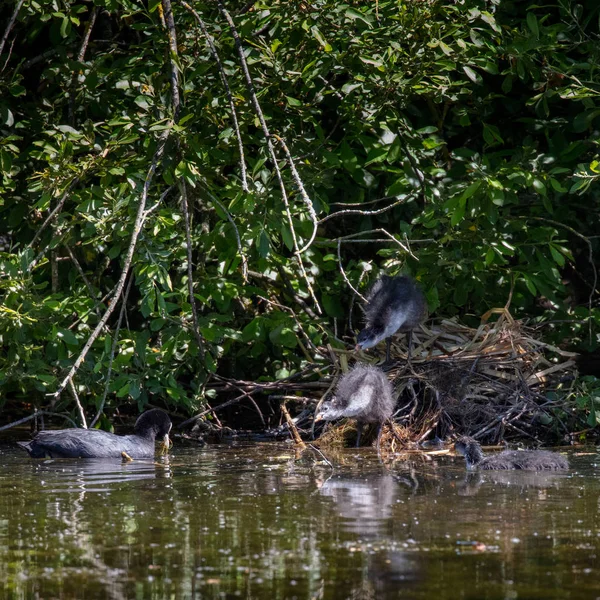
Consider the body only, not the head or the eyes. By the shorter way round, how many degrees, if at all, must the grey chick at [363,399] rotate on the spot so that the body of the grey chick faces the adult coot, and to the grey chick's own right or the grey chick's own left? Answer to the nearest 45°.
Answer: approximately 45° to the grey chick's own right

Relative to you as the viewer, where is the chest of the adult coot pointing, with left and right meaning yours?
facing to the right of the viewer

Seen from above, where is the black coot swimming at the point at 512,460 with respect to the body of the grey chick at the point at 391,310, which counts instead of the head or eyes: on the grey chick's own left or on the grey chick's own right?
on the grey chick's own left

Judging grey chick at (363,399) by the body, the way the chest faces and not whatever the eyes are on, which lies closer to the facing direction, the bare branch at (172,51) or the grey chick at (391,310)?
the bare branch
